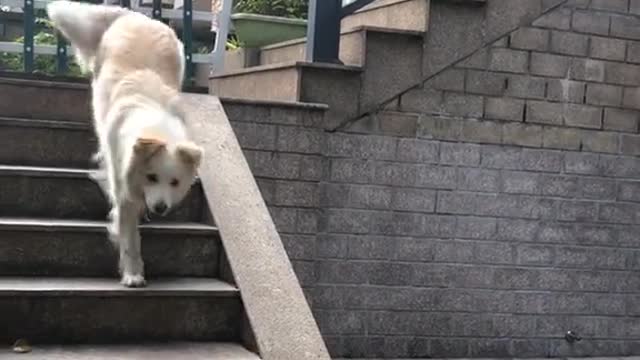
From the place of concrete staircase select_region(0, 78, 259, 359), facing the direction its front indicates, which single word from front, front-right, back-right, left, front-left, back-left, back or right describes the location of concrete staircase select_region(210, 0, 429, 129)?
back-left

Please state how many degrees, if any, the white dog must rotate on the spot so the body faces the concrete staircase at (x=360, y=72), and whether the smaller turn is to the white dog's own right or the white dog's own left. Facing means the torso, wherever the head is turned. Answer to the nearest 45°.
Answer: approximately 135° to the white dog's own left

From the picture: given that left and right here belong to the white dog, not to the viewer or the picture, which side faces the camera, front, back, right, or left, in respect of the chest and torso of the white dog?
front

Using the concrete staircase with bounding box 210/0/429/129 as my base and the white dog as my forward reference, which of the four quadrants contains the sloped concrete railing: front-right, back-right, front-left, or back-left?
front-left

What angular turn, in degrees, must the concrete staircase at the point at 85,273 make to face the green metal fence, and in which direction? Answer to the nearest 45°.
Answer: approximately 180°

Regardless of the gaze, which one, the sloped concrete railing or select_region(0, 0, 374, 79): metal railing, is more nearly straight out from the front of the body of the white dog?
the sloped concrete railing

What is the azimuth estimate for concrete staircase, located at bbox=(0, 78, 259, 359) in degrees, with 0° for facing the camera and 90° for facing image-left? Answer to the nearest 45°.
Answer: approximately 0°

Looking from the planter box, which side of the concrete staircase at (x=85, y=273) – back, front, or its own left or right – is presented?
back

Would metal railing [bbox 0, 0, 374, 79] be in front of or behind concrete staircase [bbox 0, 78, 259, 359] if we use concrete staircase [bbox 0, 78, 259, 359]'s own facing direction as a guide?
behind

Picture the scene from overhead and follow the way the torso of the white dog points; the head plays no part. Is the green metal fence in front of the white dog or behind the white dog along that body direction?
behind
